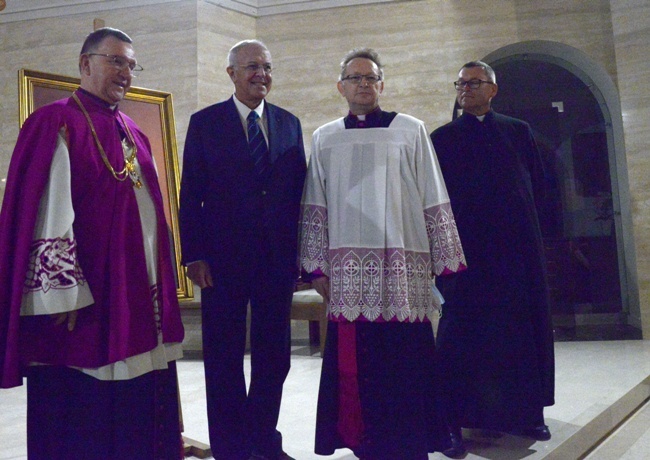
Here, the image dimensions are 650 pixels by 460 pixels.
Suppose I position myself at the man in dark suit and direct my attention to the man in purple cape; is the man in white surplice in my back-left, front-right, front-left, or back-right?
back-left

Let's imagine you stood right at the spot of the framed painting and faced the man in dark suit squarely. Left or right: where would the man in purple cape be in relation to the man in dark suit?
right

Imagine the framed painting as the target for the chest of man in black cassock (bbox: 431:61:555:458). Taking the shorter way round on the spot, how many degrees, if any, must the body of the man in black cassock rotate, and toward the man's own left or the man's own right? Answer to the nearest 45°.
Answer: approximately 90° to the man's own right

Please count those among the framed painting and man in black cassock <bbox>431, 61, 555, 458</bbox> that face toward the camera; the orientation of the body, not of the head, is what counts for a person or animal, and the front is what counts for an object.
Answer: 2

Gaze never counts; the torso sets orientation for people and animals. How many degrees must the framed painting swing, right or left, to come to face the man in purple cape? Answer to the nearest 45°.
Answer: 0° — it already faces them

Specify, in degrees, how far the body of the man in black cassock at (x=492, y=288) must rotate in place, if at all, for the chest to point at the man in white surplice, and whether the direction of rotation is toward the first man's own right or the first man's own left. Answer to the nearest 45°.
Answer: approximately 45° to the first man's own right

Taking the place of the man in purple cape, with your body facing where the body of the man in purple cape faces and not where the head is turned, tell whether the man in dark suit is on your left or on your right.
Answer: on your left

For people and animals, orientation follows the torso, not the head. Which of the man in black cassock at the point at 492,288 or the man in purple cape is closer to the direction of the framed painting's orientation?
the man in purple cape

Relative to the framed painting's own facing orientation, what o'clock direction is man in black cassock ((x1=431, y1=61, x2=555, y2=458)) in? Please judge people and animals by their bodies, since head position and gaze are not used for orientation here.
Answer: The man in black cassock is roughly at 10 o'clock from the framed painting.

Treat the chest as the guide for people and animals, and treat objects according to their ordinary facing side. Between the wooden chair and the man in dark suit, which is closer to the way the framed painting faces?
the man in dark suit

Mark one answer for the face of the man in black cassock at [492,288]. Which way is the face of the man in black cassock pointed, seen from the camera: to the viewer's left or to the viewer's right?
to the viewer's left

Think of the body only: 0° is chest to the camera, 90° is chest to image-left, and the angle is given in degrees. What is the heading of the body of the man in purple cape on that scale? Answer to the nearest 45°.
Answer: approximately 315°
